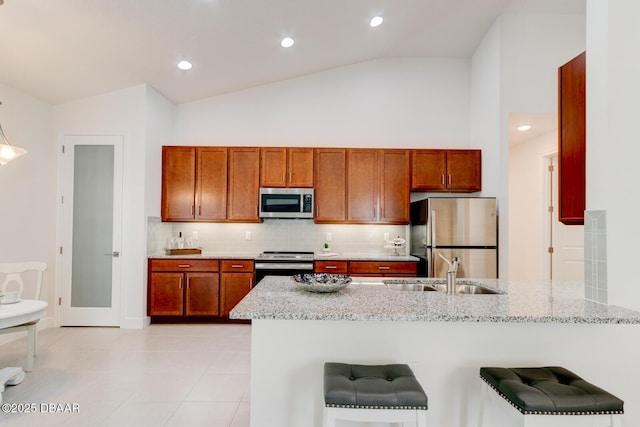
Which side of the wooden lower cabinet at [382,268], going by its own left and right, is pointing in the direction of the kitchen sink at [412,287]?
front

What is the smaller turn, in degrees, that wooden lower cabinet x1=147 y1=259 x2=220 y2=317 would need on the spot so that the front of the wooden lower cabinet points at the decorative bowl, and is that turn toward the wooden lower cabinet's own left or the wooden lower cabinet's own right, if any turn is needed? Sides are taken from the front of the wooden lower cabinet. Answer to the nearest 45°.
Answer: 0° — it already faces it

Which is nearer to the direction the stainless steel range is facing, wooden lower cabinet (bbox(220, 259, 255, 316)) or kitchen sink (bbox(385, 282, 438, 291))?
the kitchen sink

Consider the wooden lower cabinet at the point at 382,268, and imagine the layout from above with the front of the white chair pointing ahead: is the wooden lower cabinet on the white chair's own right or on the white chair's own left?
on the white chair's own left

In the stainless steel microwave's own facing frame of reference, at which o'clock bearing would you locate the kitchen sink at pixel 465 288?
The kitchen sink is roughly at 11 o'clock from the stainless steel microwave.

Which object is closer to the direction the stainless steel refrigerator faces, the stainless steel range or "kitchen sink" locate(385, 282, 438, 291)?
the kitchen sink

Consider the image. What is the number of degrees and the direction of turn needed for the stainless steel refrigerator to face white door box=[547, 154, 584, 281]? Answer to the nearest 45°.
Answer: approximately 135° to its left

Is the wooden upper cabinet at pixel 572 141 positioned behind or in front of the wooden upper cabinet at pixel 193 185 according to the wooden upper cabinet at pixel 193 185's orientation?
in front

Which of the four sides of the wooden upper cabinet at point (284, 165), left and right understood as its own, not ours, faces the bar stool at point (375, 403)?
front

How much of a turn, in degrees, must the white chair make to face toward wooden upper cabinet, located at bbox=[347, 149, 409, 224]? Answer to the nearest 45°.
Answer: approximately 90° to its left

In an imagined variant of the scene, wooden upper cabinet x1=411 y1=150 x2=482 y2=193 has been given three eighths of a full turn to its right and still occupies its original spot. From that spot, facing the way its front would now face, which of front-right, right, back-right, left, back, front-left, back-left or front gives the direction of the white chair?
left
